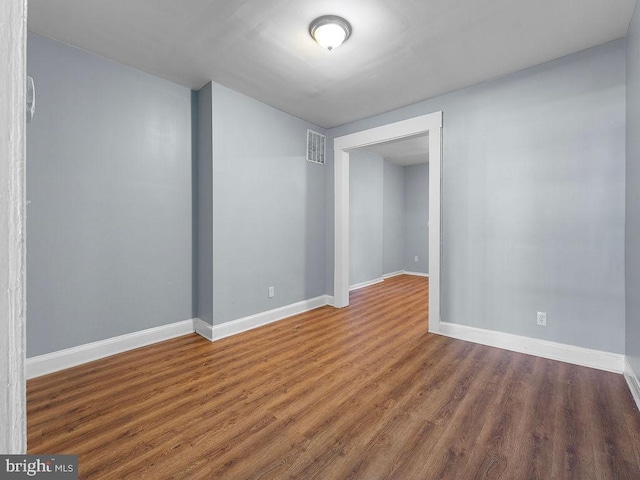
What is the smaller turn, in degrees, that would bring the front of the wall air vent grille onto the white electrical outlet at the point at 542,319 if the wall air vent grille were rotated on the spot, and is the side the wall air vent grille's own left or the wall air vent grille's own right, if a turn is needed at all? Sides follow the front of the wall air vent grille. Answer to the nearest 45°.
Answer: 0° — it already faces it

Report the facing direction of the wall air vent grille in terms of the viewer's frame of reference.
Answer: facing the viewer and to the right of the viewer

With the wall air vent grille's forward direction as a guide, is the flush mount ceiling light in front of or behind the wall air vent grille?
in front
